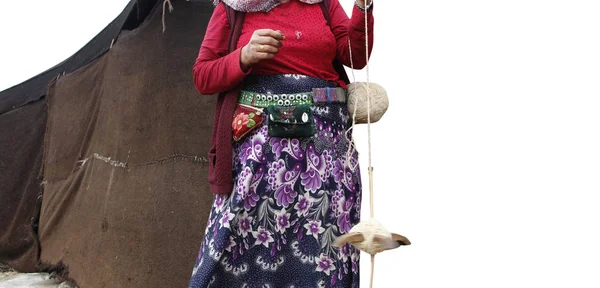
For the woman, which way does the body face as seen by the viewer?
toward the camera
